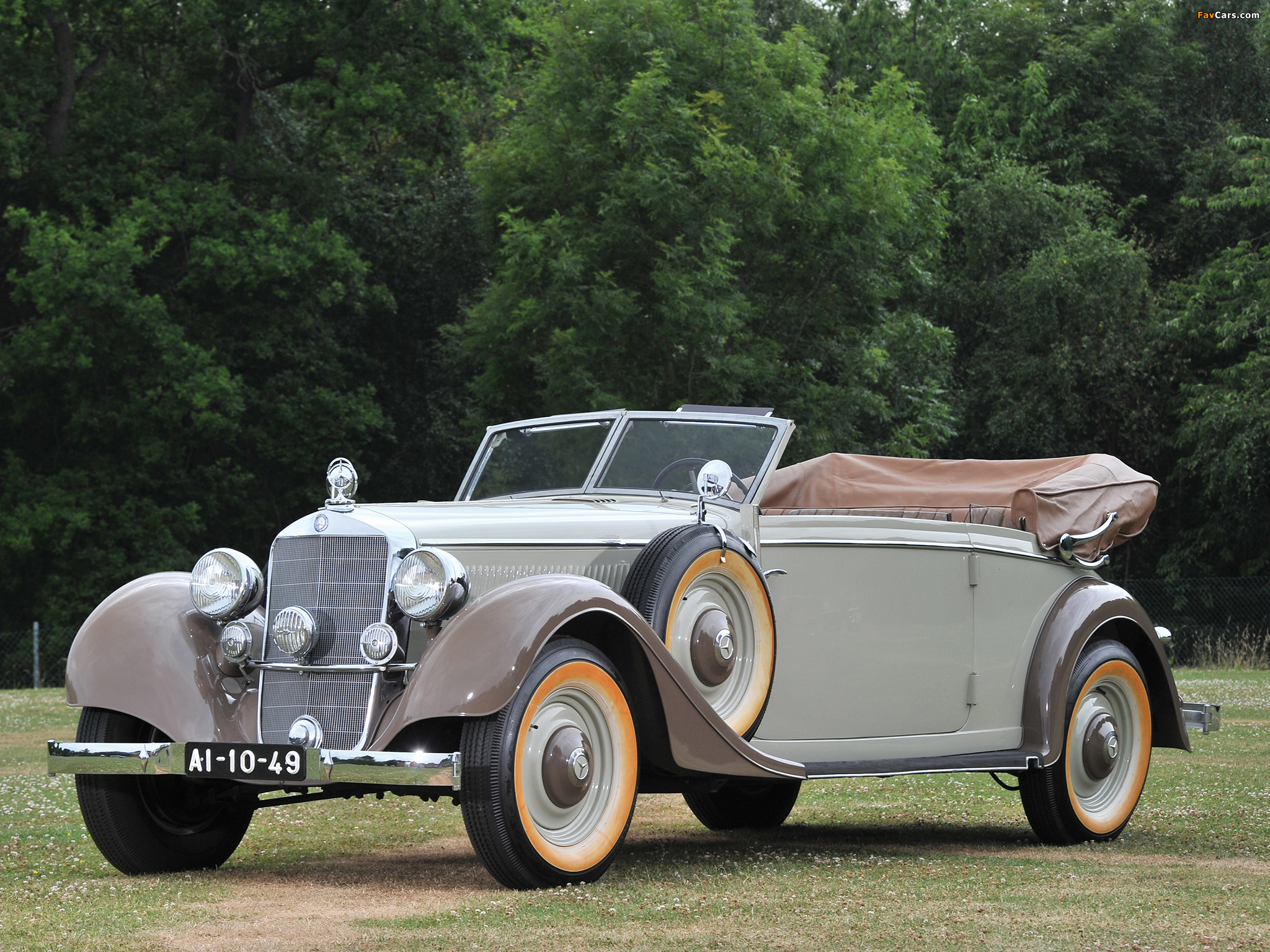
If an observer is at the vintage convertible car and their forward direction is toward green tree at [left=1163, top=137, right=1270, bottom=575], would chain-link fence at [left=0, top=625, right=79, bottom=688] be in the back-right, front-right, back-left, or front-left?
front-left

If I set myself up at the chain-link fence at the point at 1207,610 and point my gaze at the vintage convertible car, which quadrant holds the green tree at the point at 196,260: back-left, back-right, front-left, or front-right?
front-right

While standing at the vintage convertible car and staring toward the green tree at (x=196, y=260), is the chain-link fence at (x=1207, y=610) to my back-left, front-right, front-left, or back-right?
front-right

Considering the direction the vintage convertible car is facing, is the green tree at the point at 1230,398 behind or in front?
behind

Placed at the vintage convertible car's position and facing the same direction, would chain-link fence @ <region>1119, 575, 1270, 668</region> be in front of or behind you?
behind

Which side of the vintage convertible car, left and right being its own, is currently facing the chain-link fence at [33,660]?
right

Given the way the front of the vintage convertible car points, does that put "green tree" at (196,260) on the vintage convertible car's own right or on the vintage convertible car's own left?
on the vintage convertible car's own right

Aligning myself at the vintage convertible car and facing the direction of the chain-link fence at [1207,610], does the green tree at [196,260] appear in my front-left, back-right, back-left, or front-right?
front-left

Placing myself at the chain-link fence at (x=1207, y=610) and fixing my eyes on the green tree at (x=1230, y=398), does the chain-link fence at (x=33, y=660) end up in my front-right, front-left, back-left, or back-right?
back-left

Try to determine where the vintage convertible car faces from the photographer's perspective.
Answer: facing the viewer and to the left of the viewer

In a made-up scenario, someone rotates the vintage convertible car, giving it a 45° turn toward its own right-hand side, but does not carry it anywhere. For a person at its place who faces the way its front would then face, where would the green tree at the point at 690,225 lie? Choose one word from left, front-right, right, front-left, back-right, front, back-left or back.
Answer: right
